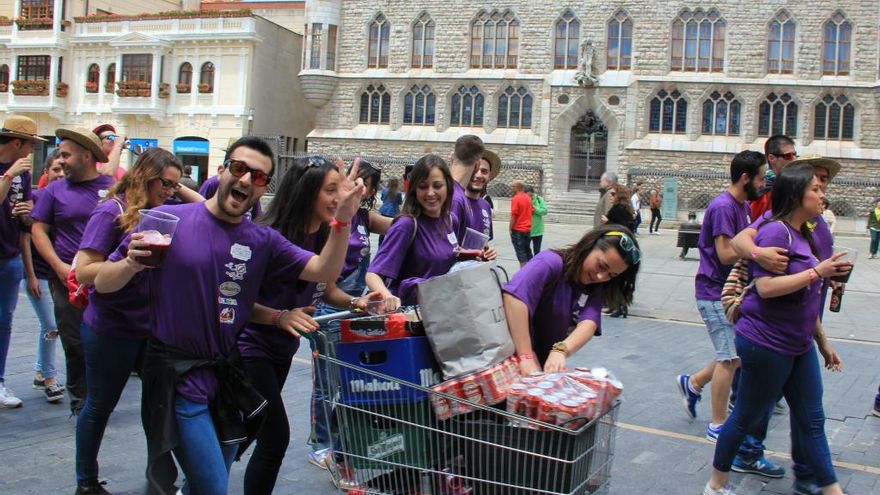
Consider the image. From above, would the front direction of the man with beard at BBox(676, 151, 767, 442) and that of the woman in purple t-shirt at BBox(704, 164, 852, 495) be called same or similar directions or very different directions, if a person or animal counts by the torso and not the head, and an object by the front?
same or similar directions

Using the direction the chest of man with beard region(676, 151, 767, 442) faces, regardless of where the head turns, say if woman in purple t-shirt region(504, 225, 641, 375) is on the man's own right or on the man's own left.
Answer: on the man's own right

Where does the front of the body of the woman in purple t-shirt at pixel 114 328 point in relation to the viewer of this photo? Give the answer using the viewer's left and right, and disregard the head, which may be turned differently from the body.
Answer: facing to the right of the viewer

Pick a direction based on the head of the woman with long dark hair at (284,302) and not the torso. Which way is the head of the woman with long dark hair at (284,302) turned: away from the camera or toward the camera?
toward the camera

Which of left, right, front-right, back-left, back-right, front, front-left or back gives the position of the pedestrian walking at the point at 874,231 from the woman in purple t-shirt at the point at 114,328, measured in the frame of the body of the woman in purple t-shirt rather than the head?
front-left

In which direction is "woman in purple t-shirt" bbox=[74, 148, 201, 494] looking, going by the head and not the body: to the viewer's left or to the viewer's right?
to the viewer's right

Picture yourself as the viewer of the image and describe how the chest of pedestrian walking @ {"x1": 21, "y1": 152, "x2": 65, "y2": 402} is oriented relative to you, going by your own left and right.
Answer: facing the viewer and to the right of the viewer

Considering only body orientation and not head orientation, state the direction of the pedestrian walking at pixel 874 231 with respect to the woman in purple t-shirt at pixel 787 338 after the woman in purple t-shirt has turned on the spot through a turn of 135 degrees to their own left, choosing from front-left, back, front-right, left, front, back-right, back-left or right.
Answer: front-right
